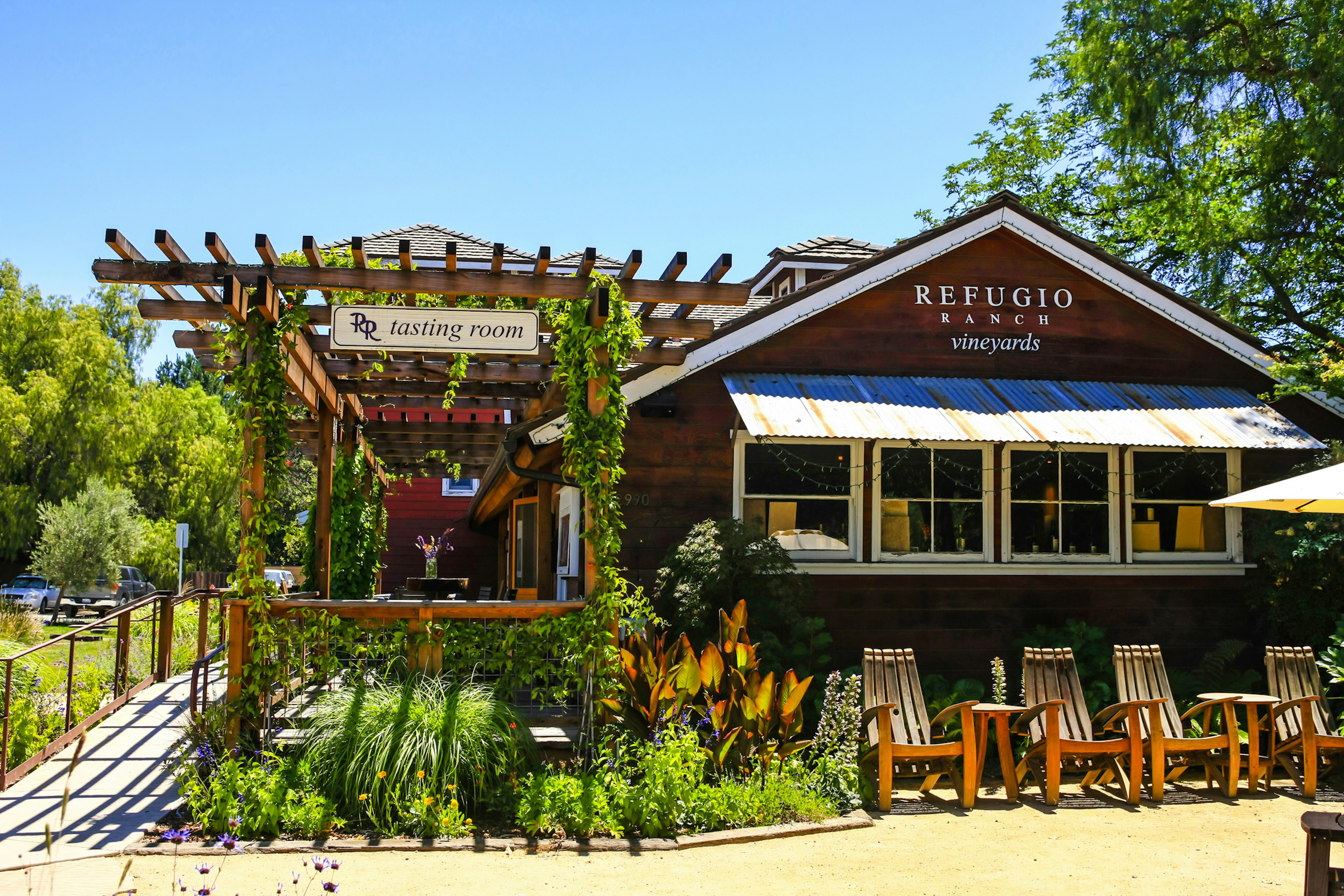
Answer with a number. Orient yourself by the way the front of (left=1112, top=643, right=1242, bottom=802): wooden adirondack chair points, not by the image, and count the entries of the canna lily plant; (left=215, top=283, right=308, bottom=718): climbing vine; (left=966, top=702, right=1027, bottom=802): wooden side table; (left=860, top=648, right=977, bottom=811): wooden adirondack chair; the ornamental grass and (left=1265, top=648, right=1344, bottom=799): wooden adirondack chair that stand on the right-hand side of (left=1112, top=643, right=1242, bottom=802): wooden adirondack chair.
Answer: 5

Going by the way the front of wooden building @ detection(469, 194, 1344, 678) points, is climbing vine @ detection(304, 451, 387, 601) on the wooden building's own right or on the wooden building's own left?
on the wooden building's own right

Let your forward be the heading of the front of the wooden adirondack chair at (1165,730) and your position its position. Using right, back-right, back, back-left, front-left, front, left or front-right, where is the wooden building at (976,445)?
back

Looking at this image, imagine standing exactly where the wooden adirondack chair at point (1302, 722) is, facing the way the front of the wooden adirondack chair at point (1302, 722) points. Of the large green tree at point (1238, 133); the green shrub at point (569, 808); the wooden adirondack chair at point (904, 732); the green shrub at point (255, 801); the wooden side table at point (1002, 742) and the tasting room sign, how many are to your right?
5

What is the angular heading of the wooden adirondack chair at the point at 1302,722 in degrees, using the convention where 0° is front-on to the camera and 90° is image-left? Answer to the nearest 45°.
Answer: approximately 315°

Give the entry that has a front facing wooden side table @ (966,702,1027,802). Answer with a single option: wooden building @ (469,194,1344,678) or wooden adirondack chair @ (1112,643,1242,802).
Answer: the wooden building

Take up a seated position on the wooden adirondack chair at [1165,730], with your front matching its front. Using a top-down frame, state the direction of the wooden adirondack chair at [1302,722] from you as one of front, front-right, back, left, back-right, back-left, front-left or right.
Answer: left

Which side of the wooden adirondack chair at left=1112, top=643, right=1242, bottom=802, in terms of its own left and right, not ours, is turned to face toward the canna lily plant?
right

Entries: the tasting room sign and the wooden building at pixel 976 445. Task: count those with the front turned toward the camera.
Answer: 2

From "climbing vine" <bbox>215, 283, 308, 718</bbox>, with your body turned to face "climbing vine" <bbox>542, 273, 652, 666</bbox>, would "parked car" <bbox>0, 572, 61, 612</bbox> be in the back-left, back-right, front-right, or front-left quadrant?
back-left

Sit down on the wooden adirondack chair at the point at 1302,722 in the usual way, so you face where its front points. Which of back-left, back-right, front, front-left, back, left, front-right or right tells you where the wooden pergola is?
right

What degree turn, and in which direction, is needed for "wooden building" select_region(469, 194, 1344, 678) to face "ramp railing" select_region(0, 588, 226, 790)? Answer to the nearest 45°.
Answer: approximately 90° to its right

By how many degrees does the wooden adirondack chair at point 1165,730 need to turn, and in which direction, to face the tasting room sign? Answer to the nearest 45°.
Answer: approximately 90° to its right

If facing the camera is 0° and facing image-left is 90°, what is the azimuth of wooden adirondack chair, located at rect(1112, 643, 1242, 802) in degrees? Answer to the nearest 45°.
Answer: approximately 315°
